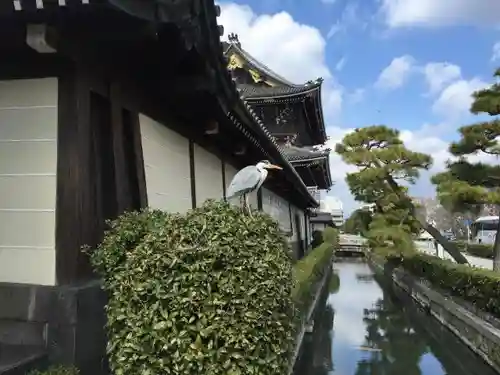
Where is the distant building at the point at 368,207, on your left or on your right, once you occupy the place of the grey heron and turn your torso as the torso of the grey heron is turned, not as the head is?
on your left

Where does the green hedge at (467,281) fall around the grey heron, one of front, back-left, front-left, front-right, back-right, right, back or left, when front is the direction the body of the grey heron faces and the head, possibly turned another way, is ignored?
front-left

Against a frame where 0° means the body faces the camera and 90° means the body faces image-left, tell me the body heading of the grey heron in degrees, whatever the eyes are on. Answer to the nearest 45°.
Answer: approximately 270°

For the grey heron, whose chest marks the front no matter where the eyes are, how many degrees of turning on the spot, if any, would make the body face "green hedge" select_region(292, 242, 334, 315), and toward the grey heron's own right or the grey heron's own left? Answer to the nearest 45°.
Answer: approximately 90° to the grey heron's own left

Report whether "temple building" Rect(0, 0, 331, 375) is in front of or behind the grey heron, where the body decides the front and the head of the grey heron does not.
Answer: behind

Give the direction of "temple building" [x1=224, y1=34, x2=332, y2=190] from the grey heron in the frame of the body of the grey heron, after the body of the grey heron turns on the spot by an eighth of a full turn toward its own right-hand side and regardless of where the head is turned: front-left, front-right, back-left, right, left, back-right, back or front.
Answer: back-left

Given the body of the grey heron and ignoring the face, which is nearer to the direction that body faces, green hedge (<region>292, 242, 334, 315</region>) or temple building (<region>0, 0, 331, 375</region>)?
the green hedge

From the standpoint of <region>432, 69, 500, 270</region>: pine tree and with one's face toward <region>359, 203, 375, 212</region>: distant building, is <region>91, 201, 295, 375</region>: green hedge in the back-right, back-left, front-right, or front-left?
back-left

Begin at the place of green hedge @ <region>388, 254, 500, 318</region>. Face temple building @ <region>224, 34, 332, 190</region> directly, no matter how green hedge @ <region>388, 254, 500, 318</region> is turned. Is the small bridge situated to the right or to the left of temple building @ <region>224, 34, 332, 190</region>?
right

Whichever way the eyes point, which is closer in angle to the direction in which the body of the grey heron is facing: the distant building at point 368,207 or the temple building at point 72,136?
the distant building

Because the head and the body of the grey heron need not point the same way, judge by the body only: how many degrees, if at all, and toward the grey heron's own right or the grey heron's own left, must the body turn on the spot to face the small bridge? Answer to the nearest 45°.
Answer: approximately 90° to the grey heron's own left
